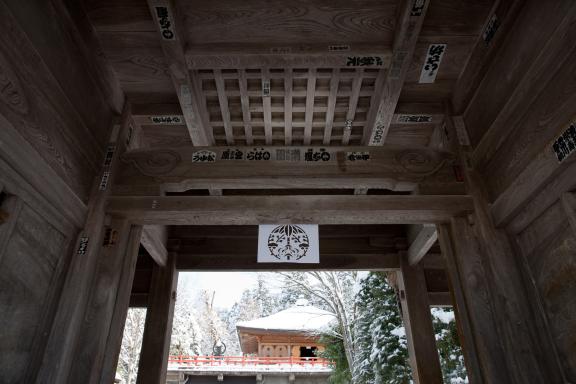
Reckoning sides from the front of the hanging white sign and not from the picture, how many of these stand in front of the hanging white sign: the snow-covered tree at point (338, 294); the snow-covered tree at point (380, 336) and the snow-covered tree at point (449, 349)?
0

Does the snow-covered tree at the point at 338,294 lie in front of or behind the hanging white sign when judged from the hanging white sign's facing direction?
behind

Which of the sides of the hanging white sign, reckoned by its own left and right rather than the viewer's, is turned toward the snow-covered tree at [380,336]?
back

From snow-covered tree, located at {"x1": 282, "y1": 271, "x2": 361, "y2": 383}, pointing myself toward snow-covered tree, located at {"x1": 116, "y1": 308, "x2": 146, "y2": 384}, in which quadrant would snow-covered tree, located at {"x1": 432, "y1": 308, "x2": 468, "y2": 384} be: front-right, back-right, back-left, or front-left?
back-left

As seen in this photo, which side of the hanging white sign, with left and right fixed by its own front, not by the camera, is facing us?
front

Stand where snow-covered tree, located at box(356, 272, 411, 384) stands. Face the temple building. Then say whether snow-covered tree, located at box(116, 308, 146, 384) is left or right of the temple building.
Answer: left

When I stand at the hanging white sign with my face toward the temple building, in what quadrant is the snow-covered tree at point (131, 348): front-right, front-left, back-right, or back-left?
front-left

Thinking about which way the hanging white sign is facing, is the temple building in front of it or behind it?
behind

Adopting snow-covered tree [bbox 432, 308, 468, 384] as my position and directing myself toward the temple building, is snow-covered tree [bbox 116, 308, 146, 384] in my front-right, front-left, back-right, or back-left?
front-left

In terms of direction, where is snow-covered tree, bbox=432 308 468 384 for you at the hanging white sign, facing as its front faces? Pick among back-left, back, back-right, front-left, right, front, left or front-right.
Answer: back-left

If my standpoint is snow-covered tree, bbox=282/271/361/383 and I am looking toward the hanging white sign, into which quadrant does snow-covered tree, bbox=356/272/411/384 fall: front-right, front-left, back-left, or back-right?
front-left

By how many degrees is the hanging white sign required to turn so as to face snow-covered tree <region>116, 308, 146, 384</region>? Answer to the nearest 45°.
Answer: approximately 135° to its right
